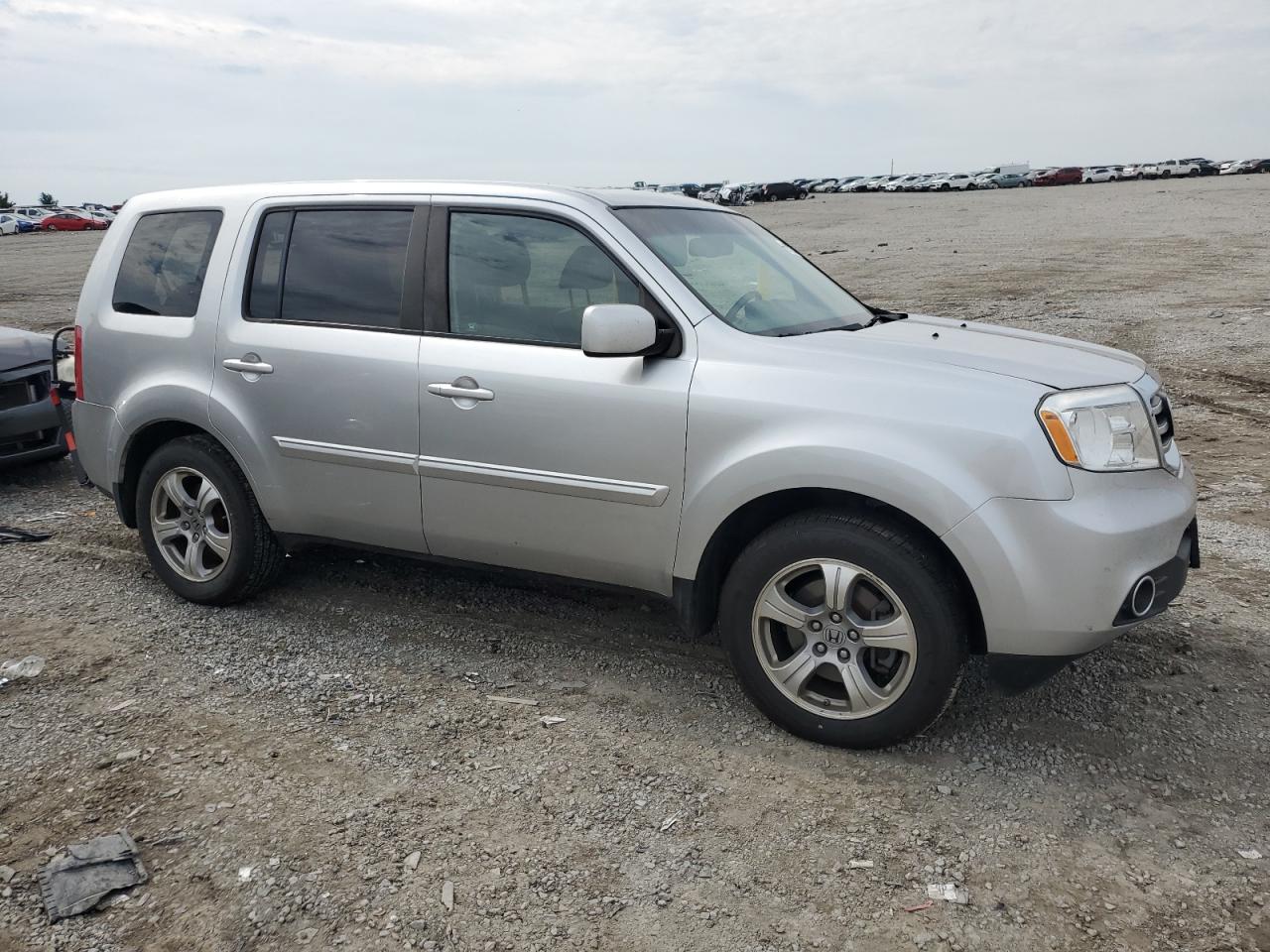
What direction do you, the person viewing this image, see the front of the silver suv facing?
facing the viewer and to the right of the viewer

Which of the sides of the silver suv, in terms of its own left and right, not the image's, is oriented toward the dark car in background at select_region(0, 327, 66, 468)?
back

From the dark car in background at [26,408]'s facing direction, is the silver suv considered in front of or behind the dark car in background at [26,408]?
in front

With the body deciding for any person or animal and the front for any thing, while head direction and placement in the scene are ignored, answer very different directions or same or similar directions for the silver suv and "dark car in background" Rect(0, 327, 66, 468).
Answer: same or similar directions

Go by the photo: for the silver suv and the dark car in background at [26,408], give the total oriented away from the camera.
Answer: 0
